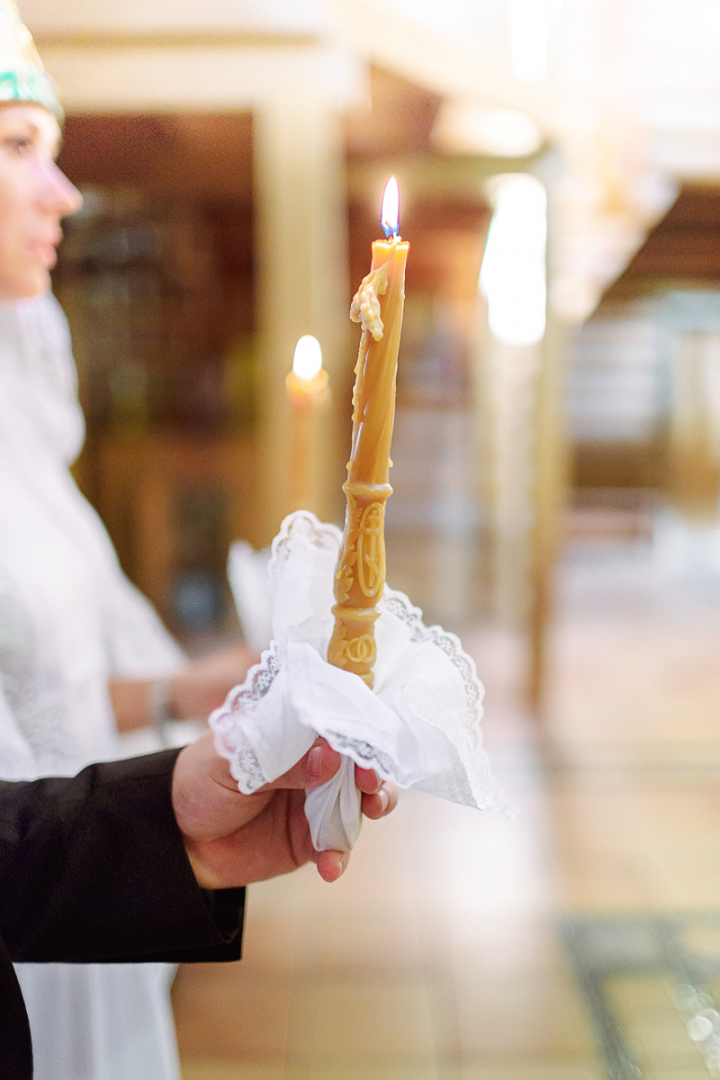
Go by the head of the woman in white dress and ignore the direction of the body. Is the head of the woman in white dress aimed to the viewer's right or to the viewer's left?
to the viewer's right

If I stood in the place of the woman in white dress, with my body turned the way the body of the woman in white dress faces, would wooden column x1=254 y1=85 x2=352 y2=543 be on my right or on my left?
on my left

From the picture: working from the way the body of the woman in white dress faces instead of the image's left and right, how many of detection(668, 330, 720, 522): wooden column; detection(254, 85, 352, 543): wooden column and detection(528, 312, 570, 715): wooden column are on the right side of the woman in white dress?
0

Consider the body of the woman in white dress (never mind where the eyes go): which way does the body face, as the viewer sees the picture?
to the viewer's right
